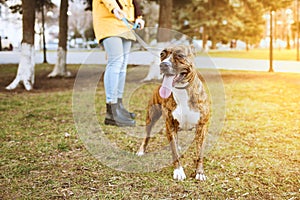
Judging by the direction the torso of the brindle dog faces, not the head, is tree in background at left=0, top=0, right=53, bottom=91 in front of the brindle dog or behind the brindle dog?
behind

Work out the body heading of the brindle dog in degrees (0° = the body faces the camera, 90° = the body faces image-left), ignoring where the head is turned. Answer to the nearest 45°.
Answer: approximately 315°

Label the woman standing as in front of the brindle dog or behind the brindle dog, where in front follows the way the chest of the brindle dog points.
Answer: behind
